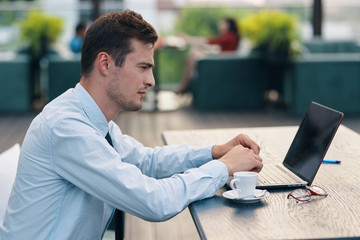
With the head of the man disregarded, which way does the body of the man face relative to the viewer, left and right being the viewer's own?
facing to the right of the viewer

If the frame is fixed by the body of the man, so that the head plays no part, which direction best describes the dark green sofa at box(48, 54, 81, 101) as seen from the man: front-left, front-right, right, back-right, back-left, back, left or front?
left

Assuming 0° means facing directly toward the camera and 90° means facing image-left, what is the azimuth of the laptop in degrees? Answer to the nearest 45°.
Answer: approximately 45°

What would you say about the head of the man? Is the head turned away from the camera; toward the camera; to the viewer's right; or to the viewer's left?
to the viewer's right

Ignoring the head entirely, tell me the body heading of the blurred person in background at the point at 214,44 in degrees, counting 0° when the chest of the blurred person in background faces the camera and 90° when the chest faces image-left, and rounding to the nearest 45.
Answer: approximately 90°

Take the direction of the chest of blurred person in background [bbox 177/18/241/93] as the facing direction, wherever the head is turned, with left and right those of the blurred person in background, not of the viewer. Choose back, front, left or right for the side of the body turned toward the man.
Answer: left

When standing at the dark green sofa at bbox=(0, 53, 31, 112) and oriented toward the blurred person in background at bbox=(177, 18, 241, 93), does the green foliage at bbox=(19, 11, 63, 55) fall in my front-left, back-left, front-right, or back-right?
front-left
